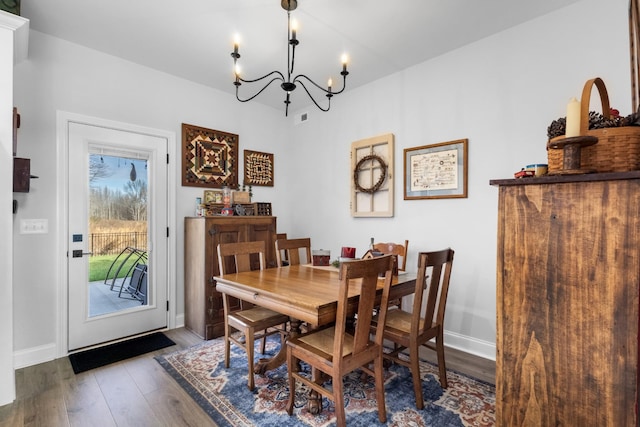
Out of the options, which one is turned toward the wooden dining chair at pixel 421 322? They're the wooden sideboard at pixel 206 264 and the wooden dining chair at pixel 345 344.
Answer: the wooden sideboard

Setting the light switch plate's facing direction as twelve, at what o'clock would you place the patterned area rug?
The patterned area rug is roughly at 11 o'clock from the light switch plate.

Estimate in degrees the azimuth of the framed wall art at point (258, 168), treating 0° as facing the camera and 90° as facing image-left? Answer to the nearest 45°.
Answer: approximately 315°

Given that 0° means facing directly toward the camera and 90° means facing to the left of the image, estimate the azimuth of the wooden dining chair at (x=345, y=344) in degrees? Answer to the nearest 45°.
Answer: approximately 135°

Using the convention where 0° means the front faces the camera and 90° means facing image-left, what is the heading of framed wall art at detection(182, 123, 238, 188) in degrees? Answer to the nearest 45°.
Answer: approximately 315°

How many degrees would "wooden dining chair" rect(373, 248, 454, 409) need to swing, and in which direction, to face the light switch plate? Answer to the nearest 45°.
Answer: approximately 45° to its left

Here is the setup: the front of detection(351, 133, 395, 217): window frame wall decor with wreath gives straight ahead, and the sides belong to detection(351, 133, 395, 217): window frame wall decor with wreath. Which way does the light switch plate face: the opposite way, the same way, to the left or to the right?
to the left
